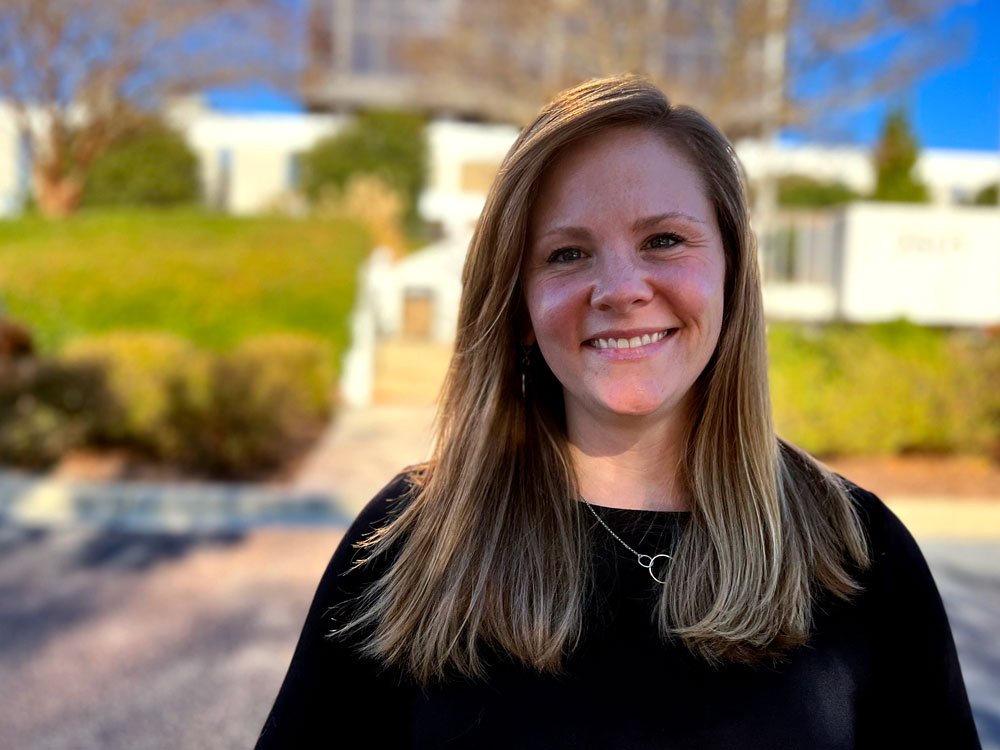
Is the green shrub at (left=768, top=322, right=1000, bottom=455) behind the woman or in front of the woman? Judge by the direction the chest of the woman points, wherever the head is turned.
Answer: behind

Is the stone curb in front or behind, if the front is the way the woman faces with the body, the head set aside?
behind

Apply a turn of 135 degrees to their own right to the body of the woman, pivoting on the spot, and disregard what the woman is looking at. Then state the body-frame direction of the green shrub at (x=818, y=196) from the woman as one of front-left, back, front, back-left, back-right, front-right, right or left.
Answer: front-right

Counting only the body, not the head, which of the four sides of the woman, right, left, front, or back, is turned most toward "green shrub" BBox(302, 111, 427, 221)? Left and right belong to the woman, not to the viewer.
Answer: back

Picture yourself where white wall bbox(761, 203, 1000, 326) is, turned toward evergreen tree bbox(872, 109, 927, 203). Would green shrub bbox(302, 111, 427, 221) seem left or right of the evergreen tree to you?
left

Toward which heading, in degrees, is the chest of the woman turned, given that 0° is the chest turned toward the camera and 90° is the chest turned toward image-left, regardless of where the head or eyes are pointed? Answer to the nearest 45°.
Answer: approximately 0°

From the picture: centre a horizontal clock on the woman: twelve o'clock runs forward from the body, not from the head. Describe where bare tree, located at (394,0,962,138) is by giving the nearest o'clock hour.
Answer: The bare tree is roughly at 6 o'clock from the woman.
